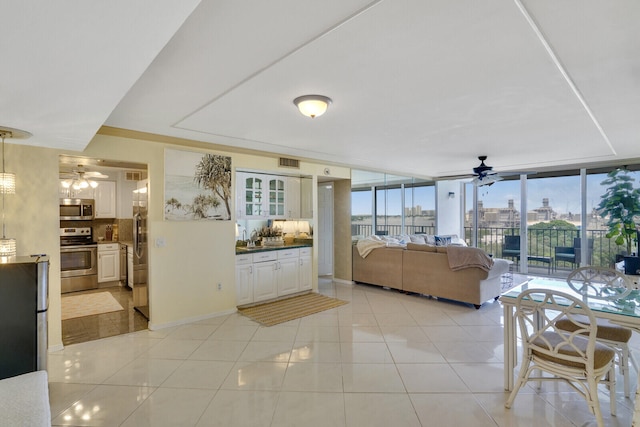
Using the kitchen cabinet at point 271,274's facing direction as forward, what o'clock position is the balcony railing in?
The balcony railing is roughly at 10 o'clock from the kitchen cabinet.

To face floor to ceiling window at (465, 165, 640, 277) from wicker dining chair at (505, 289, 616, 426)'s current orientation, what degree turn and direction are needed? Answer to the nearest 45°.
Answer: approximately 45° to its left

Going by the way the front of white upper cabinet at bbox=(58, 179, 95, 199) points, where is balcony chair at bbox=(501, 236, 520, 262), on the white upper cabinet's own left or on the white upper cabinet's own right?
on the white upper cabinet's own left

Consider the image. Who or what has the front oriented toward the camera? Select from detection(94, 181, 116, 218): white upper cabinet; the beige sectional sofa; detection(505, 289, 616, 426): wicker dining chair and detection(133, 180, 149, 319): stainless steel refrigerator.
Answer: the white upper cabinet

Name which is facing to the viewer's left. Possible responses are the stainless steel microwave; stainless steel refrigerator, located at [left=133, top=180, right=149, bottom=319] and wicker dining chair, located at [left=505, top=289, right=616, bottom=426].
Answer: the stainless steel refrigerator

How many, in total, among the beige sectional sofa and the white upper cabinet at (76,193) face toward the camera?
1

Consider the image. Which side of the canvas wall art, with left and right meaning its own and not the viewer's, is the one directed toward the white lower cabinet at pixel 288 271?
left

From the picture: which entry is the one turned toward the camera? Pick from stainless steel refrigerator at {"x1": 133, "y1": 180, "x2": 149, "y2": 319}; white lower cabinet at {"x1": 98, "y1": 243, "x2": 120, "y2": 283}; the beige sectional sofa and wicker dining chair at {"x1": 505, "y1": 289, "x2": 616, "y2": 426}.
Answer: the white lower cabinet

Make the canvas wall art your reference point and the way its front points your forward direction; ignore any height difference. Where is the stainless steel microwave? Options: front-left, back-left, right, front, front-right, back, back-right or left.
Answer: back

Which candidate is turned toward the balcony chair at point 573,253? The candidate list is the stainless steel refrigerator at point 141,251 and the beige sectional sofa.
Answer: the beige sectional sofa

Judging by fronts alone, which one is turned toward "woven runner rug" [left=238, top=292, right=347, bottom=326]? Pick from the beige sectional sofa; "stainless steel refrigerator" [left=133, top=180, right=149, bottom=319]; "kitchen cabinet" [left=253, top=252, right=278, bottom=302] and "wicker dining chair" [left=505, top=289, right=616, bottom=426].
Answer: the kitchen cabinet
